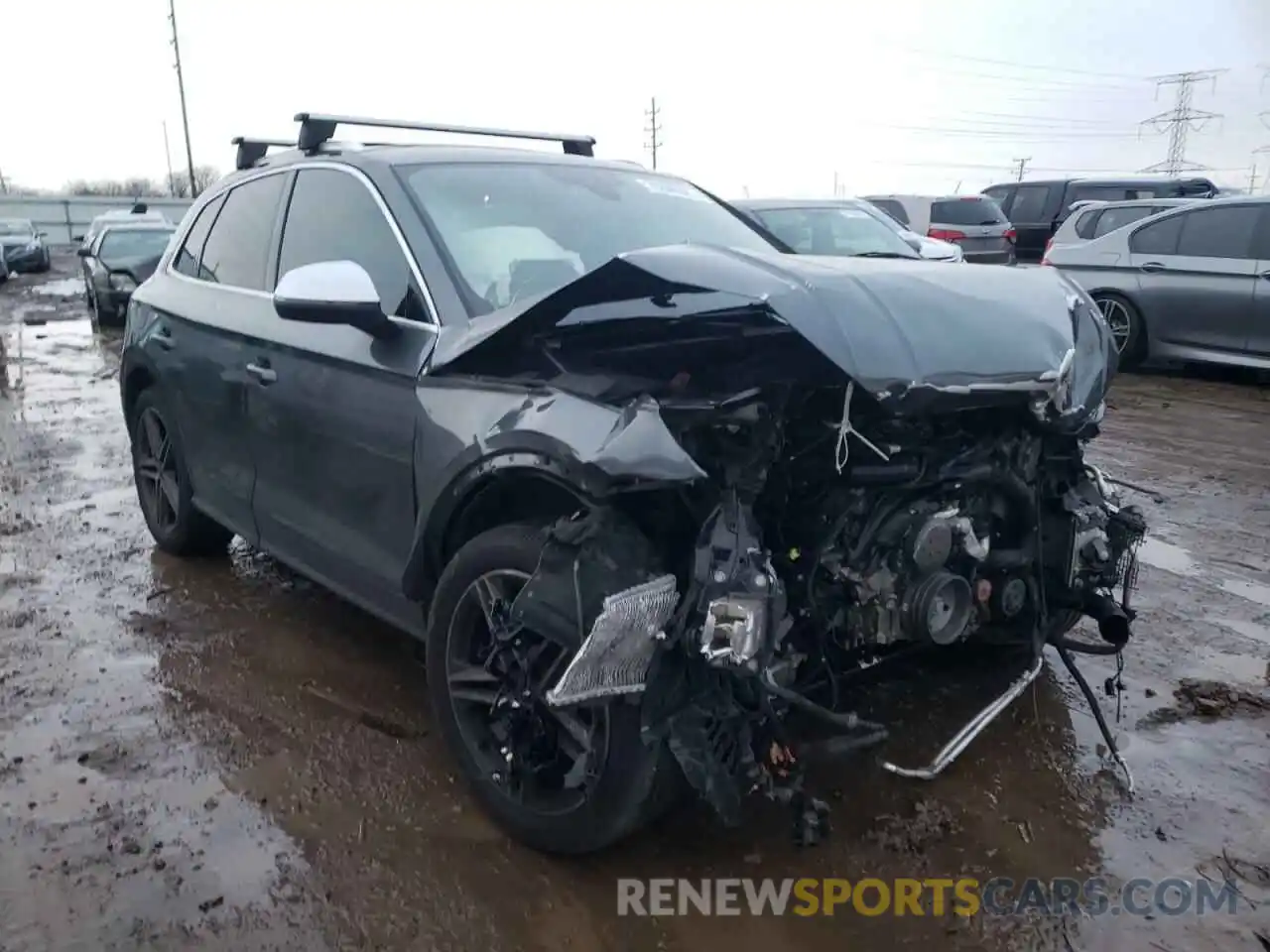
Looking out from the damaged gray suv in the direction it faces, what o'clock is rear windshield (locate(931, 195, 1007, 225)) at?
The rear windshield is roughly at 8 o'clock from the damaged gray suv.

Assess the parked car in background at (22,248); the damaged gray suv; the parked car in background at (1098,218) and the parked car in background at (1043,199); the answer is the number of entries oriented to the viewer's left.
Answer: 0

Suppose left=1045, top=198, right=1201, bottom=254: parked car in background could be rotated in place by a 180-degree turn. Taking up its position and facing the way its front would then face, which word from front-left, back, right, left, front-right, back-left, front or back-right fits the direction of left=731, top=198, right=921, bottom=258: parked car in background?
front-left

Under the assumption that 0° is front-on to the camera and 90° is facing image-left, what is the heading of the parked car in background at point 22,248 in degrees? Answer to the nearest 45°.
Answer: approximately 315°

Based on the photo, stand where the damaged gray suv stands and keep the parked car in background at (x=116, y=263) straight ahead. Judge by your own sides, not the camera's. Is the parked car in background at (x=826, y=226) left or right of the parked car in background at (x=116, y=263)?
right

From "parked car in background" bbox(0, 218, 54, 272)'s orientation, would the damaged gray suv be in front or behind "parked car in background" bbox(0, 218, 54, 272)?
in front

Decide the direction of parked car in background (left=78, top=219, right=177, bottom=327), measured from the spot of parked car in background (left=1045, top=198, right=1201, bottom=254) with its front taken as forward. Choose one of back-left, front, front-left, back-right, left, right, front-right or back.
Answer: back

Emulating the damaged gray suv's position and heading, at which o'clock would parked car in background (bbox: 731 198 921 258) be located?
The parked car in background is roughly at 8 o'clock from the damaged gray suv.

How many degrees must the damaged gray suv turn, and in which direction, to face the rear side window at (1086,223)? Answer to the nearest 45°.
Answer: approximately 90° to its left

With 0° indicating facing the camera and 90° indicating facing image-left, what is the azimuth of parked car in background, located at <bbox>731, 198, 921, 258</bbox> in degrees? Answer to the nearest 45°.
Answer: approximately 315°

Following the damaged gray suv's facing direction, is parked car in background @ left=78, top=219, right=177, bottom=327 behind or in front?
behind

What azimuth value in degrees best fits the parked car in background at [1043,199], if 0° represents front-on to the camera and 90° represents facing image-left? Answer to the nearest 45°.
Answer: approximately 225°

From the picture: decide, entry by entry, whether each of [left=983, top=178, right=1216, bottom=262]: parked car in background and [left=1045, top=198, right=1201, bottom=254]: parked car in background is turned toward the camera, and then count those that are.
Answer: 0

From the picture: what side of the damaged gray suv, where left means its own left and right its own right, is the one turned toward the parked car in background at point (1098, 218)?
left

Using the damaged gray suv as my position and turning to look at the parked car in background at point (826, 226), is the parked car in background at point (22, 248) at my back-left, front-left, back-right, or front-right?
front-left
